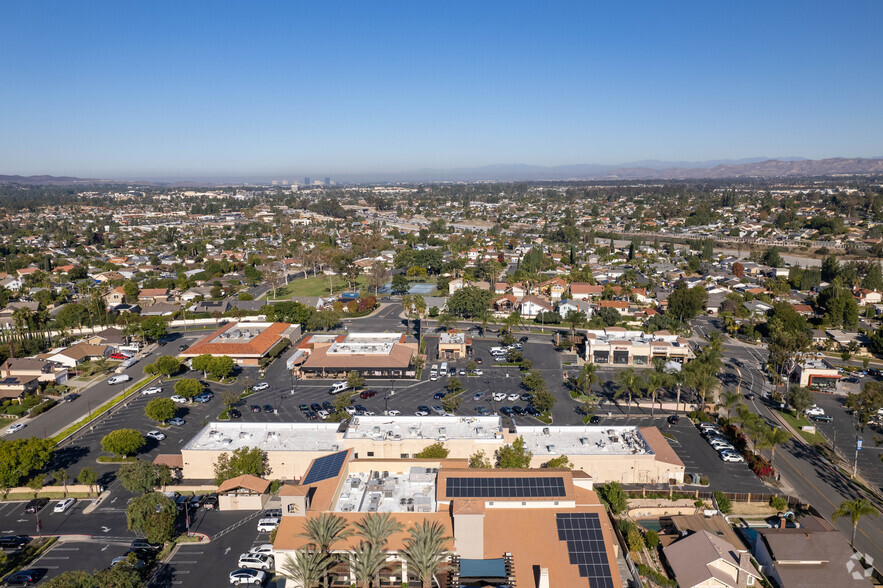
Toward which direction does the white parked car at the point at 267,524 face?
to the viewer's right

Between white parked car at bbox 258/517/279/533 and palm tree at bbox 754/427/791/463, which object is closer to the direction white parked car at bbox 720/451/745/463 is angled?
the palm tree

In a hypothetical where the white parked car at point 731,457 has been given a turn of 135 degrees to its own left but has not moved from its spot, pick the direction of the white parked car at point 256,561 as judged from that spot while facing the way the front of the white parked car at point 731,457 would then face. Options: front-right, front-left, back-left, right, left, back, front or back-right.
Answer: left

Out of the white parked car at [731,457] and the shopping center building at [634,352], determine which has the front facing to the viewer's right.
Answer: the white parked car

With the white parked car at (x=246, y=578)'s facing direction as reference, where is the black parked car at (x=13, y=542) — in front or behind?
behind

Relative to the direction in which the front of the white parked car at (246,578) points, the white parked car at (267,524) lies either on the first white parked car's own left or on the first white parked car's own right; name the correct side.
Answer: on the first white parked car's own left

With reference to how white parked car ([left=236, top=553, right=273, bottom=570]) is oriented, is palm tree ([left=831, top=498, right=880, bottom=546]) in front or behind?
in front

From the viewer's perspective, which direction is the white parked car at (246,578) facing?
to the viewer's right

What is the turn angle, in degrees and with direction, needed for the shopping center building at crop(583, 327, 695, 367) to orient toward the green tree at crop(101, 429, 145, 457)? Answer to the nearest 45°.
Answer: approximately 45° to its right

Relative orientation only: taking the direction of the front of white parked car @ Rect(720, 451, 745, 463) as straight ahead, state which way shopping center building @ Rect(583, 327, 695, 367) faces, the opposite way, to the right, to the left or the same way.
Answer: to the right

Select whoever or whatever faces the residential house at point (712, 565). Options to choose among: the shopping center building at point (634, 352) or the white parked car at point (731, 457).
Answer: the shopping center building

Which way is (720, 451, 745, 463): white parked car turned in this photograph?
to the viewer's right

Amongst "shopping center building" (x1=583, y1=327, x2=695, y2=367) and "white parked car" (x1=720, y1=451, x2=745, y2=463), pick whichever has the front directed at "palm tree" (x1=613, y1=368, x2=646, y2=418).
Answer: the shopping center building

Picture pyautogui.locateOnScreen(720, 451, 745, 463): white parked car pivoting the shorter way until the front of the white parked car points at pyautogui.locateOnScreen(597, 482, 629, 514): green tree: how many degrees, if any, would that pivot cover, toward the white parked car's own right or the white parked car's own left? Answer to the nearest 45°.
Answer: approximately 135° to the white parked car's own right
